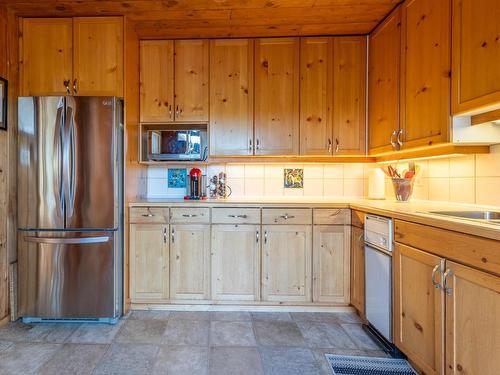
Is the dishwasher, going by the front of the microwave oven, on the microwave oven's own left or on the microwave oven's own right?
on the microwave oven's own left

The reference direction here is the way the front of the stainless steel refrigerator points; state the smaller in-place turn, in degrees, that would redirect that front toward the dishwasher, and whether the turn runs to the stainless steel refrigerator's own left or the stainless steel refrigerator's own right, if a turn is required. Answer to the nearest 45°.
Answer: approximately 45° to the stainless steel refrigerator's own left

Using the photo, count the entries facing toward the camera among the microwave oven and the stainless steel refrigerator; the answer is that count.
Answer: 2

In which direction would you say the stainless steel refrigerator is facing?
toward the camera

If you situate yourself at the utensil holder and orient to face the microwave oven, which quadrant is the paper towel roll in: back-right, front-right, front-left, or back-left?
front-right

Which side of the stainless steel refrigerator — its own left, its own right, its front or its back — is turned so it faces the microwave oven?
left

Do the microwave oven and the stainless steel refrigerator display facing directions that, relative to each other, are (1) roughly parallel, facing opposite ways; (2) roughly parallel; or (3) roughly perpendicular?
roughly parallel

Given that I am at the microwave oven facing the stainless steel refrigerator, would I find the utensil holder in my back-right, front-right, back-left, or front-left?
back-left

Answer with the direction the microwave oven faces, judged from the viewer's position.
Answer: facing the viewer

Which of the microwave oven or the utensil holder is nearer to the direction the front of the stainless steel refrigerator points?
the utensil holder

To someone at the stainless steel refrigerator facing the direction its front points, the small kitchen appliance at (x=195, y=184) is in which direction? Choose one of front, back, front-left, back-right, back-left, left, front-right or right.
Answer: left

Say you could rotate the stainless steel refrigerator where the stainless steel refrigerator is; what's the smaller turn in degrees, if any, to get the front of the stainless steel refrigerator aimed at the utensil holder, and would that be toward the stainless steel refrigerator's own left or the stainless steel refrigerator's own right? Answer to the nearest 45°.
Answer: approximately 45° to the stainless steel refrigerator's own left

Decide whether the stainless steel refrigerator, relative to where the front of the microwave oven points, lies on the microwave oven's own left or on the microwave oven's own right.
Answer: on the microwave oven's own right
